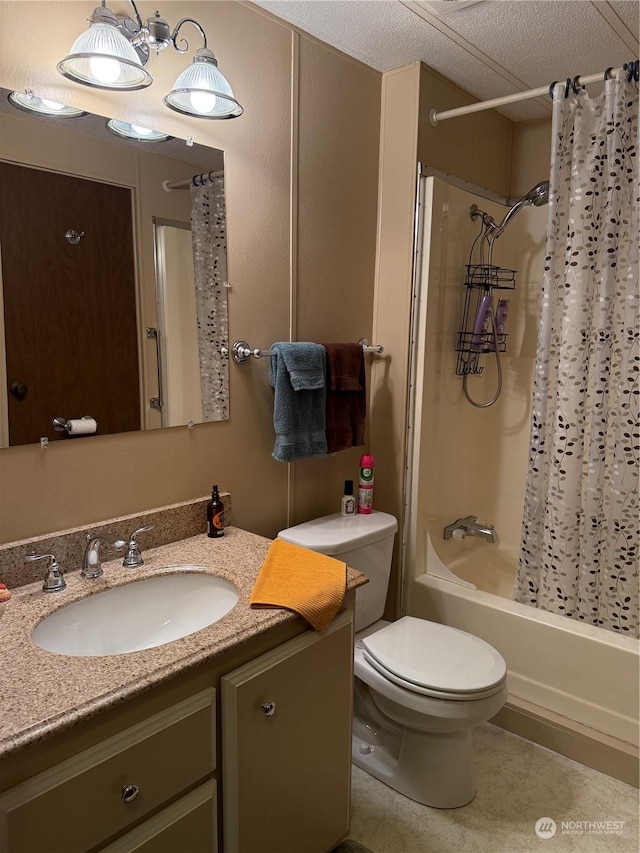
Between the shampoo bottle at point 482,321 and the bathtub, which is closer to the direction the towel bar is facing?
the bathtub

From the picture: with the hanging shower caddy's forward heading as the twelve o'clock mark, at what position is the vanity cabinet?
The vanity cabinet is roughly at 2 o'clock from the hanging shower caddy.

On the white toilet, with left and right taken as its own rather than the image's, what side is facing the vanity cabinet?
right

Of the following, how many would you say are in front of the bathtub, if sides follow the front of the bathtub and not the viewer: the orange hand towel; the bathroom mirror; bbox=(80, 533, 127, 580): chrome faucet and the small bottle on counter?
4

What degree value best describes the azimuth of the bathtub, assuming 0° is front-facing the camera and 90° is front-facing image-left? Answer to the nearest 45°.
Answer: approximately 45°

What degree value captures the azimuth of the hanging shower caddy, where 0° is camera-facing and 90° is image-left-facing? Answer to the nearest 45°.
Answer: approximately 315°

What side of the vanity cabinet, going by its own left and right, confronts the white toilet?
left

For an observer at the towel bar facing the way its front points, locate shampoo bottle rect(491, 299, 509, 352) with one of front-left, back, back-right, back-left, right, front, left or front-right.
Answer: left
